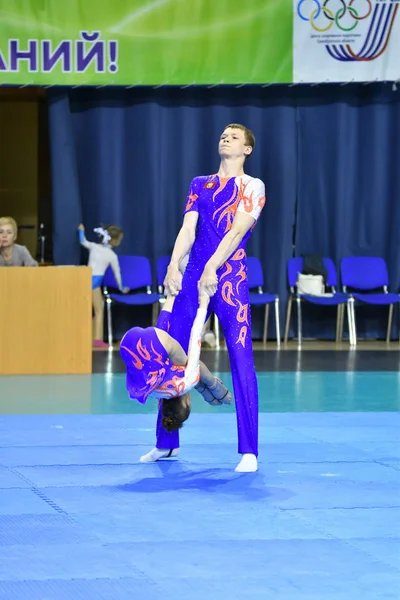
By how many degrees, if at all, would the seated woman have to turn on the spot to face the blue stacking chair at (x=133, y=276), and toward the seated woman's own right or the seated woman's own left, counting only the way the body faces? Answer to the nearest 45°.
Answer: approximately 135° to the seated woman's own left

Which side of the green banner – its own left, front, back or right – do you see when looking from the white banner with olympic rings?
left

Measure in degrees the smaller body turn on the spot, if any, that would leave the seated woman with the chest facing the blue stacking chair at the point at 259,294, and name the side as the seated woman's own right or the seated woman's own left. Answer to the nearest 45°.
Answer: approximately 135° to the seated woman's own left

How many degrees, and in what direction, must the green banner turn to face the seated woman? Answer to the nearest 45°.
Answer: approximately 45° to its right

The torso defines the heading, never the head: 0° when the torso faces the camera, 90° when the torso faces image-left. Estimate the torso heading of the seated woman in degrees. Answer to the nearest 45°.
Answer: approximately 0°

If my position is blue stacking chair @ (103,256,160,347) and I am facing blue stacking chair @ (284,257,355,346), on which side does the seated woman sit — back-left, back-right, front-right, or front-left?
back-right

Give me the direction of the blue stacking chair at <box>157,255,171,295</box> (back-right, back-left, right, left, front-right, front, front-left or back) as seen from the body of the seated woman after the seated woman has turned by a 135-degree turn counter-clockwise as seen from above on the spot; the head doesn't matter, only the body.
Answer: front
